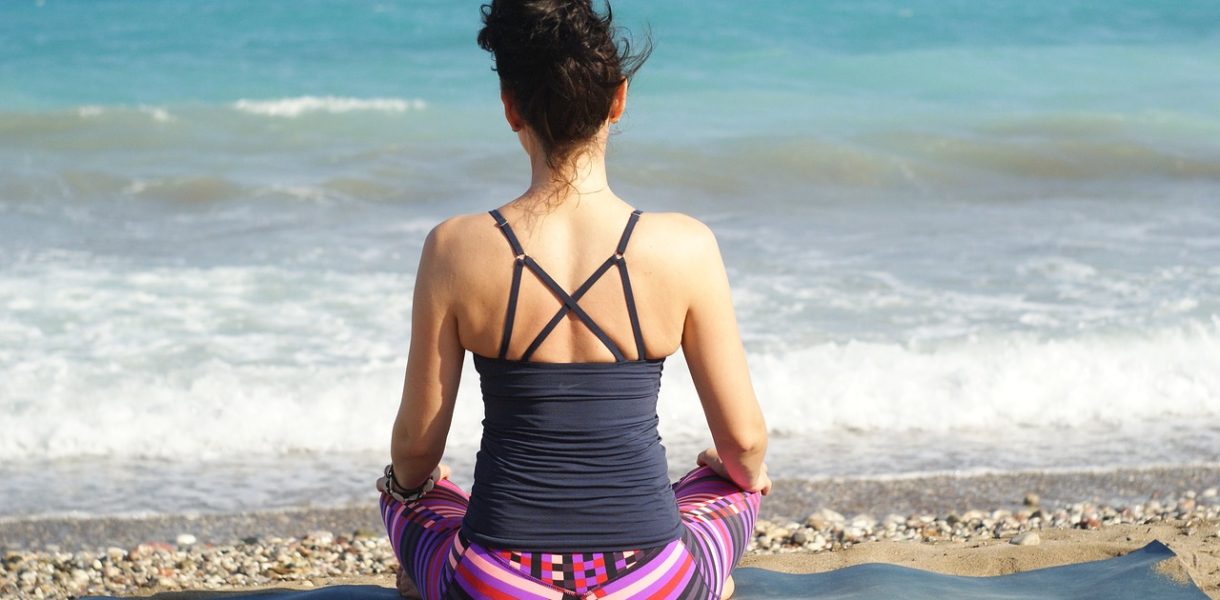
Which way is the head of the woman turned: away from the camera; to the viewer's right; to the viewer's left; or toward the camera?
away from the camera

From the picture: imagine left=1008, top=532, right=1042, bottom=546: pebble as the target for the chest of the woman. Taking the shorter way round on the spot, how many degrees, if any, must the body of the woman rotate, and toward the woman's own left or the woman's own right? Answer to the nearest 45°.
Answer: approximately 45° to the woman's own right

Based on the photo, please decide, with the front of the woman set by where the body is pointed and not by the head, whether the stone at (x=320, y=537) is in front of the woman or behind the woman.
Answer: in front

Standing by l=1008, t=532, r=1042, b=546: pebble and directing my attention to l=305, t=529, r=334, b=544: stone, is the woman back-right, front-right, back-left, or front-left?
front-left

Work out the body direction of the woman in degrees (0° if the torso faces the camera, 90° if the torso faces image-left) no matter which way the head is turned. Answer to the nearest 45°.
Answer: approximately 180°
